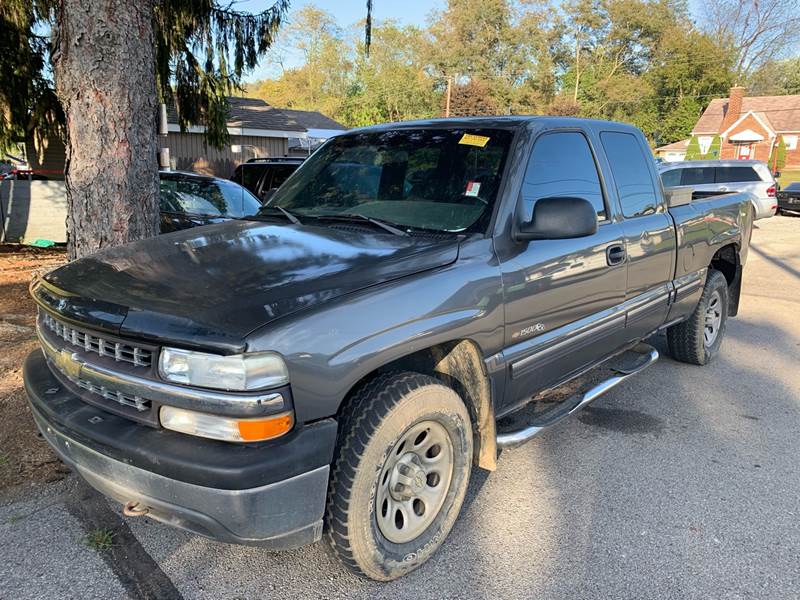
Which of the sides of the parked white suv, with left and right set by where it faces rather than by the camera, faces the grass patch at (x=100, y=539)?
left

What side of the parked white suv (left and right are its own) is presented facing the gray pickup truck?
left

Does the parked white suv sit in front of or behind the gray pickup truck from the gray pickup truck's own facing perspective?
behind

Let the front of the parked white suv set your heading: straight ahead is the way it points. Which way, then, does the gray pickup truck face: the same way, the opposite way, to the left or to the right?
to the left

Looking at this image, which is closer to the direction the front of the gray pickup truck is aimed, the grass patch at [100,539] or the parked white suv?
the grass patch

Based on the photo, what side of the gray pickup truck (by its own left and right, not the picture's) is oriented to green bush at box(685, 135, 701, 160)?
back

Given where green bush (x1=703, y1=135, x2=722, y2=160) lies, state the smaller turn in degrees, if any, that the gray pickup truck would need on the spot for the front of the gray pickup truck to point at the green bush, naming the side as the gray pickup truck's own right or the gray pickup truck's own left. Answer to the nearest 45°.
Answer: approximately 180°

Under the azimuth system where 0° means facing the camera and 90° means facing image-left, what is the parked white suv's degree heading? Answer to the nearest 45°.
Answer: approximately 90°

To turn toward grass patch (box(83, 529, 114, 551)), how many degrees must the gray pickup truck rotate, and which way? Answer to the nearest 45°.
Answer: approximately 45° to its right

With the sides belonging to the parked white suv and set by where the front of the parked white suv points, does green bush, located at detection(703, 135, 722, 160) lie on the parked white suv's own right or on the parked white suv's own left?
on the parked white suv's own right

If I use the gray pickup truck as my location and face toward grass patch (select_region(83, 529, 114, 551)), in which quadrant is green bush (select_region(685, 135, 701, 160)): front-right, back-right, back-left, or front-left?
back-right

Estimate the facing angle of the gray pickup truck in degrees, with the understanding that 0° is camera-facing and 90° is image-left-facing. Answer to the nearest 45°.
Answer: approximately 45°
